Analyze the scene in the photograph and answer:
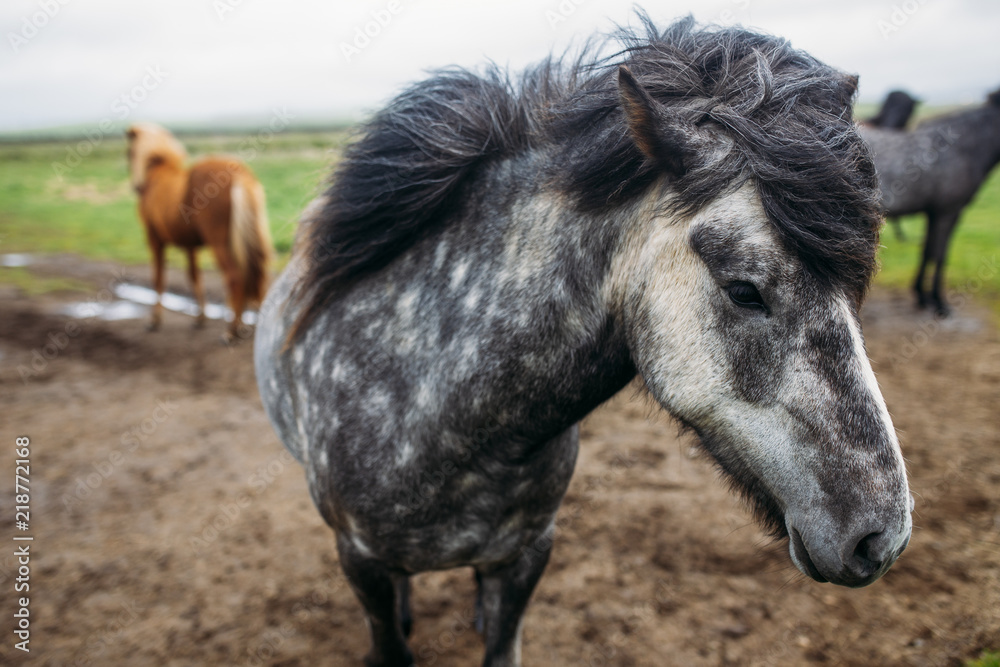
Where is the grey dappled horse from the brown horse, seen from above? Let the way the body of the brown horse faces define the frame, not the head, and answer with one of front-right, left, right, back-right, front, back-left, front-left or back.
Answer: back-left

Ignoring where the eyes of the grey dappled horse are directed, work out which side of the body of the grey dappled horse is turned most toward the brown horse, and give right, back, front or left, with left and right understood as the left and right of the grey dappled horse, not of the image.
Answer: back

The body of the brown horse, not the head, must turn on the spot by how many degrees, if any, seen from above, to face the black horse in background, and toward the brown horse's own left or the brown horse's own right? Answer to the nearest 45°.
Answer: approximately 135° to the brown horse's own right

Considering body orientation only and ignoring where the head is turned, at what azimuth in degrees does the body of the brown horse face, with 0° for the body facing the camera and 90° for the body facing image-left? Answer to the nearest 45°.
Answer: approximately 135°
